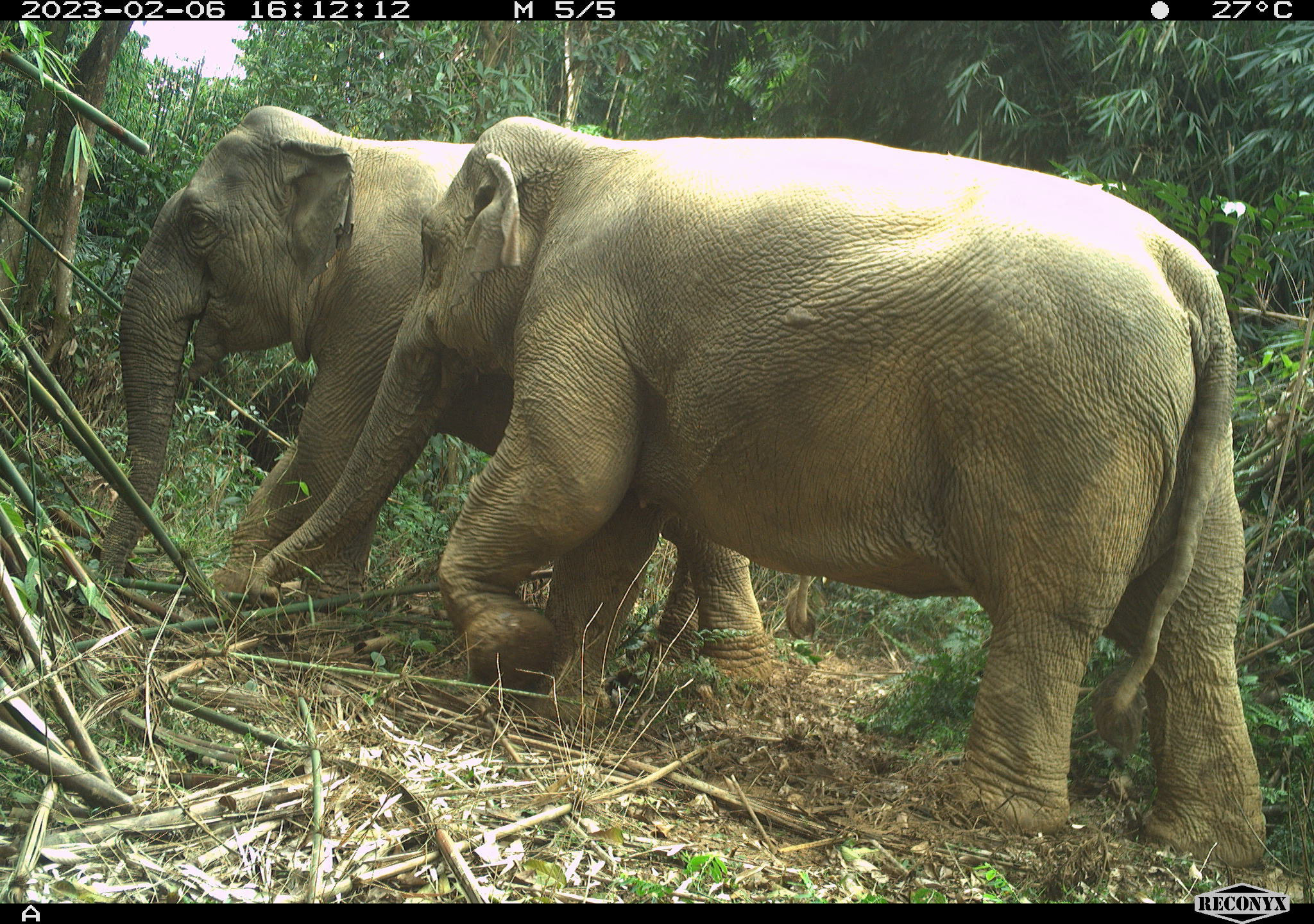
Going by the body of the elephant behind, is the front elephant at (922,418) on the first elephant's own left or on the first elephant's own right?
on the first elephant's own left

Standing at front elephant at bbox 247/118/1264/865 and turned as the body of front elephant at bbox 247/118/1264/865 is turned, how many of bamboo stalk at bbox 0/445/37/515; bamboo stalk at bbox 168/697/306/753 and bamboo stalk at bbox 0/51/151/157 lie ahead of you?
3

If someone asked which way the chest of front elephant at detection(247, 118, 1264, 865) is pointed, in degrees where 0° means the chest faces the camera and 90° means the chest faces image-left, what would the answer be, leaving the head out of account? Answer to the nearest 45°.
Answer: approximately 90°

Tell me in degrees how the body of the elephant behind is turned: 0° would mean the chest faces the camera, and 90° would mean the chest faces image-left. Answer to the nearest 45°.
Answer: approximately 90°

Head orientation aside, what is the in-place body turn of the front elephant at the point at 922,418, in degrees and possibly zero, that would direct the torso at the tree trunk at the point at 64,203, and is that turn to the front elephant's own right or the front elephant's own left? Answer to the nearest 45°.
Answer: approximately 45° to the front elephant's own right

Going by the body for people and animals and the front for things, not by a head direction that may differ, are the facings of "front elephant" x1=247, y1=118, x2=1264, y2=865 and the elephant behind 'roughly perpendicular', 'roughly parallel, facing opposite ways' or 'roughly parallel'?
roughly parallel

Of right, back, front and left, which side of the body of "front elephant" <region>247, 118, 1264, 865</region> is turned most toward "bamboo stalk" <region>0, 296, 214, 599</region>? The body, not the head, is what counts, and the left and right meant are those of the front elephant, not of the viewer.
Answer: front

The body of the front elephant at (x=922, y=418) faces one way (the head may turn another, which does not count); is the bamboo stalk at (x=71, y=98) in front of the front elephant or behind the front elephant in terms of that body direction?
in front

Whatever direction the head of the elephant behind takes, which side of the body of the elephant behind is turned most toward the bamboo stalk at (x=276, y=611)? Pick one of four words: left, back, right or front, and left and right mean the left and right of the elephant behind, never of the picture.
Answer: left

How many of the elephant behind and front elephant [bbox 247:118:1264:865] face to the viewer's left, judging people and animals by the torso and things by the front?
2

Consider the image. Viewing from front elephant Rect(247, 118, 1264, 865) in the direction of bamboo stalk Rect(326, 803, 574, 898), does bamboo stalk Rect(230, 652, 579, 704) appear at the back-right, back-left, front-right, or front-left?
front-right

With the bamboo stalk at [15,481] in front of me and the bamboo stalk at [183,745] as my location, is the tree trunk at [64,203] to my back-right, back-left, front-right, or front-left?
front-right
